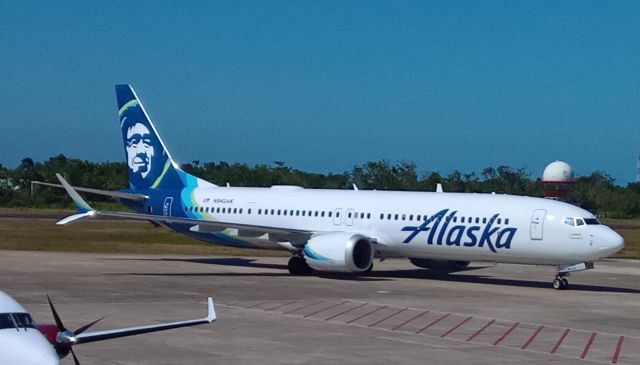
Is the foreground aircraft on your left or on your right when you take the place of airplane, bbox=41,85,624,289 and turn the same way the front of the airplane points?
on your right

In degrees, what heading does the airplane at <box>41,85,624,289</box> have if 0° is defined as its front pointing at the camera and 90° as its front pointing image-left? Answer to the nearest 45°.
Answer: approximately 315°
